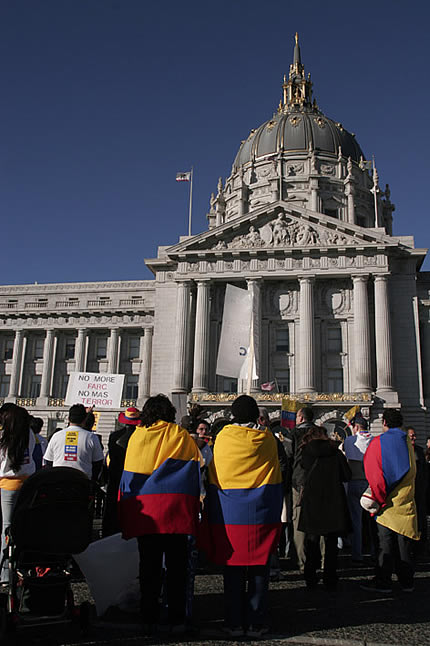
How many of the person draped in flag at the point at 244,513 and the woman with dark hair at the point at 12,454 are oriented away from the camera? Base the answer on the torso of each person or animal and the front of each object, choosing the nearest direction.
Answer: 2

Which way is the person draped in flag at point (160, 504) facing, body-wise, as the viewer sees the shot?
away from the camera

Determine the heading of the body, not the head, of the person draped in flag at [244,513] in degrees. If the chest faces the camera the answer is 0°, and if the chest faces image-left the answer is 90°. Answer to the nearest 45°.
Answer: approximately 180°

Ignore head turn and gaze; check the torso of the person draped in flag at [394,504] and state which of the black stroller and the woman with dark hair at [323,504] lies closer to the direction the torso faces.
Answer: the woman with dark hair

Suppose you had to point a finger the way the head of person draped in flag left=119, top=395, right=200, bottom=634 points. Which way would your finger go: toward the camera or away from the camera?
away from the camera

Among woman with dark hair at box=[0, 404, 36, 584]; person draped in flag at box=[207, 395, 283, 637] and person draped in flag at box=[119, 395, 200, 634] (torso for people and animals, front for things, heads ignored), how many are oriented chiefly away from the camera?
3

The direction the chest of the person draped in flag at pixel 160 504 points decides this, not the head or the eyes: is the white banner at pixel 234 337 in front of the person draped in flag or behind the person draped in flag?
in front

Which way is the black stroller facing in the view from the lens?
facing away from the viewer

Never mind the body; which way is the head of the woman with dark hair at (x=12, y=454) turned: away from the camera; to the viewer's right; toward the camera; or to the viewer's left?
away from the camera

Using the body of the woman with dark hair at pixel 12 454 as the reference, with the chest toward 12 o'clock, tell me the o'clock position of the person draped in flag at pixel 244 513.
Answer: The person draped in flag is roughly at 4 o'clock from the woman with dark hair.

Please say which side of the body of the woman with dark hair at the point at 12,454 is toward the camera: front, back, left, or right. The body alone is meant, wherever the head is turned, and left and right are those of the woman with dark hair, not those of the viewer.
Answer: back

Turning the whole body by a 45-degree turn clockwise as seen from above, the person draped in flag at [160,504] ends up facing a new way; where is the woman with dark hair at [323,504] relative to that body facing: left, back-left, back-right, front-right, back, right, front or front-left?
front

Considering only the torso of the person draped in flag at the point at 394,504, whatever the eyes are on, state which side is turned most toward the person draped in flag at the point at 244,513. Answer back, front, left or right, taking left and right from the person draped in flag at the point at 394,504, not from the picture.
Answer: left

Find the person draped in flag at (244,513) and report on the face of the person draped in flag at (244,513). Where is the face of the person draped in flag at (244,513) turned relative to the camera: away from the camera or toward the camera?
away from the camera

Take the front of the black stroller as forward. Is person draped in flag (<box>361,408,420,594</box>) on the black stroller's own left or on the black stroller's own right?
on the black stroller's own right
